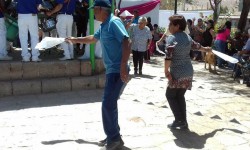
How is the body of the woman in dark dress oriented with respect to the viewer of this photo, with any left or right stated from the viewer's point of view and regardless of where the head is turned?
facing away from the viewer and to the left of the viewer

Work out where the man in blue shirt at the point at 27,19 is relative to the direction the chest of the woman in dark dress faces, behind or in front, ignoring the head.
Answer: in front

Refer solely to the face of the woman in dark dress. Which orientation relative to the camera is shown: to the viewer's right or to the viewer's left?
to the viewer's left

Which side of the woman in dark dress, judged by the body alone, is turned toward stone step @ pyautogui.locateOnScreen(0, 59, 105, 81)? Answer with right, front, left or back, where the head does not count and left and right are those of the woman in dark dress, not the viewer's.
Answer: front

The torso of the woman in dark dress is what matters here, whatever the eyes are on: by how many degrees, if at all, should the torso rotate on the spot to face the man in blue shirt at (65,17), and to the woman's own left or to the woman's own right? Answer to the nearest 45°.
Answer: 0° — they already face them

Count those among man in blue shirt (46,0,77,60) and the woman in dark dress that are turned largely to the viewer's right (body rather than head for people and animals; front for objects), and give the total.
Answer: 0

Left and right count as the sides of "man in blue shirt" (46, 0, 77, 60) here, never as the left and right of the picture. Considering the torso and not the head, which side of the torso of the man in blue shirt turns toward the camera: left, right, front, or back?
left
